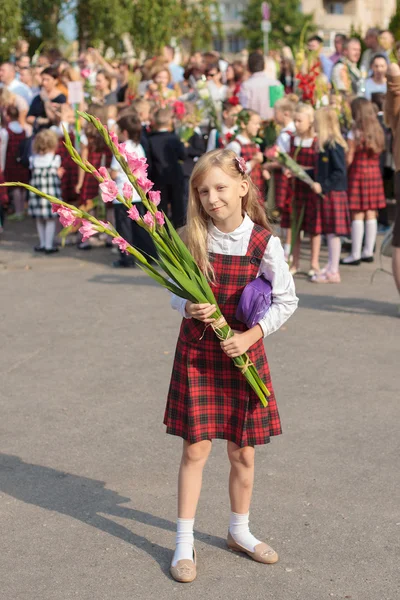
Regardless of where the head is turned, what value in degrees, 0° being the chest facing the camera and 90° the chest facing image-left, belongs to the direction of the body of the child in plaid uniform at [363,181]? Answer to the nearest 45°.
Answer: approximately 135°

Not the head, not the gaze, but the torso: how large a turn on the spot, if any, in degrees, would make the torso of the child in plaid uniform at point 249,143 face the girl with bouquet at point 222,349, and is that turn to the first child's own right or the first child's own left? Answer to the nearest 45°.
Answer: approximately 45° to the first child's own right

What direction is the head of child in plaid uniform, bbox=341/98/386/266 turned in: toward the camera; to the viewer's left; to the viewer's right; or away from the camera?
away from the camera

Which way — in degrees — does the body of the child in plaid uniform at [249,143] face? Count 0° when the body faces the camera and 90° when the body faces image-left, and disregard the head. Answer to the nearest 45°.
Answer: approximately 315°

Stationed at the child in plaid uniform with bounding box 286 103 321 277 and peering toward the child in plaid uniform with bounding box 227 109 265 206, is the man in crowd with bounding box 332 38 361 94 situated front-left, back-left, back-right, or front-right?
front-right

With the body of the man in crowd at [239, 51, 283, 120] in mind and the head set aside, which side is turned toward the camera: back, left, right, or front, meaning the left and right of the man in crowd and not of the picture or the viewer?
back

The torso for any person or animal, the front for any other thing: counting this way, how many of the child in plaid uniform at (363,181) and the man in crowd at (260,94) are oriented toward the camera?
0

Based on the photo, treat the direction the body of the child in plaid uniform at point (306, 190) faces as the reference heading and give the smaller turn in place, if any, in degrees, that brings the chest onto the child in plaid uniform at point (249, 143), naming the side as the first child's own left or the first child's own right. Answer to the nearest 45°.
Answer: approximately 90° to the first child's own right

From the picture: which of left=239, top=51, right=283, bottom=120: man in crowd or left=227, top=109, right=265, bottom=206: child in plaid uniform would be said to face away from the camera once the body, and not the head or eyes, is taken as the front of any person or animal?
the man in crowd

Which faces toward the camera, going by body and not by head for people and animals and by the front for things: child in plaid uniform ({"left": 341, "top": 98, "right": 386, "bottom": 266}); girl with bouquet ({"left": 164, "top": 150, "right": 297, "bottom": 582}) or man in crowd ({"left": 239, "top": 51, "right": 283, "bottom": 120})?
the girl with bouquet

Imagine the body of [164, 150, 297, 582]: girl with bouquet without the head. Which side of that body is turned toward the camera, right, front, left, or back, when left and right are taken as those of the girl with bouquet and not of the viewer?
front

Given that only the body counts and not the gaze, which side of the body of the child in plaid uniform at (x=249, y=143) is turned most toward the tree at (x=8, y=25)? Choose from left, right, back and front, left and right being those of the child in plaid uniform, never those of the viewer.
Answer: back

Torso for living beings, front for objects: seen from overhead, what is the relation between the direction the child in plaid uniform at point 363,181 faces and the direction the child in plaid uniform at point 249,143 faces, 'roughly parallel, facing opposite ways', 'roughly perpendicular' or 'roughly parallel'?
roughly parallel, facing opposite ways
